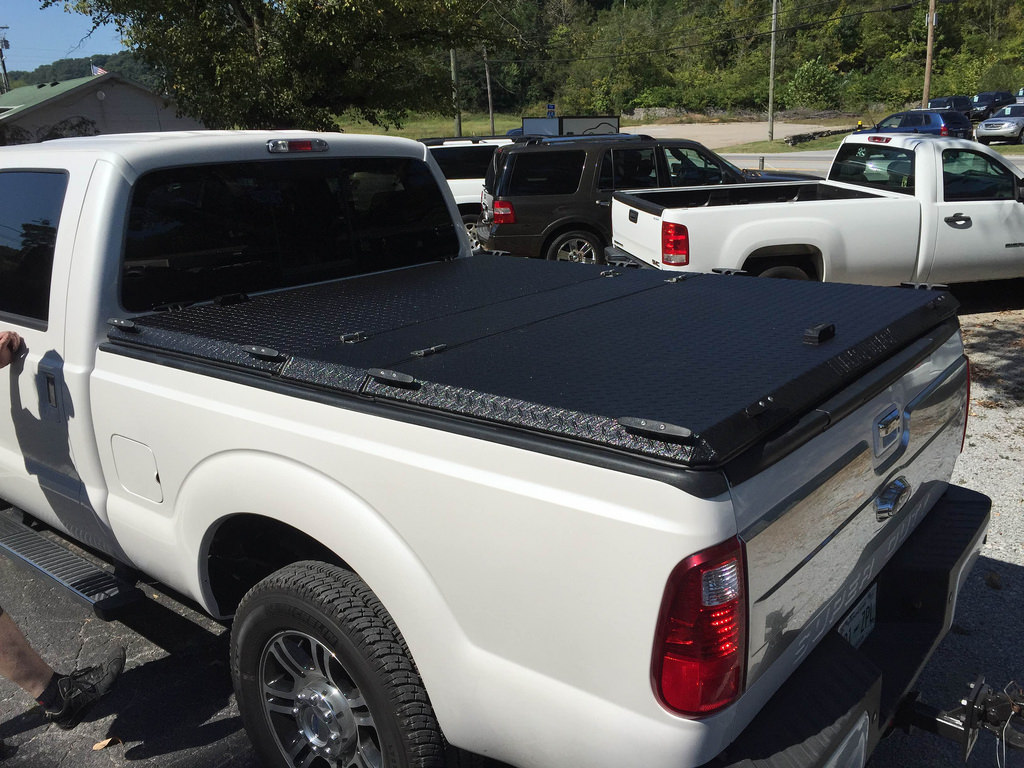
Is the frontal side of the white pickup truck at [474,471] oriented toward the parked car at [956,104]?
no

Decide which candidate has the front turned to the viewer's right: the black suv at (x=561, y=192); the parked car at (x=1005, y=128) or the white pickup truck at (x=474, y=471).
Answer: the black suv

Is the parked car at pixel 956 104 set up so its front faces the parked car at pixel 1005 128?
no

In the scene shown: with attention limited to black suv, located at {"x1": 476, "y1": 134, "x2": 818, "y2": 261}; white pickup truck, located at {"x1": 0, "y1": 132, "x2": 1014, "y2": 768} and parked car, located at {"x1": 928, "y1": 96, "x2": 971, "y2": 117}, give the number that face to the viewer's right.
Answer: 1

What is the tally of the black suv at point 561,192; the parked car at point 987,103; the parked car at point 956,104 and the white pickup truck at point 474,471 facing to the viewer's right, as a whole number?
1

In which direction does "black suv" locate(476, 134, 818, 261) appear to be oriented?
to the viewer's right

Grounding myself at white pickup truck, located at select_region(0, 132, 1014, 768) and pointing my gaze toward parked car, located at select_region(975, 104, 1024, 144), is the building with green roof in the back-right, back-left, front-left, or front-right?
front-left

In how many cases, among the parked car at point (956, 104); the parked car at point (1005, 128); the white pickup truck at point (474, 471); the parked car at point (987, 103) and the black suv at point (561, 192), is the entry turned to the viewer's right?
1

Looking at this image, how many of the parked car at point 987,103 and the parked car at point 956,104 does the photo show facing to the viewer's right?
0

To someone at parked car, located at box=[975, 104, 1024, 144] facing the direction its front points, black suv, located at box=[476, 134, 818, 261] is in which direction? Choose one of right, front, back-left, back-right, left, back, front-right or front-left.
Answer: front-left

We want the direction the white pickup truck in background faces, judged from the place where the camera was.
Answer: facing away from the viewer and to the right of the viewer

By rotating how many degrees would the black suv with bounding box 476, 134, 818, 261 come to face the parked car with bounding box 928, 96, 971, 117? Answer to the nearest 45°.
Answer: approximately 45° to its left

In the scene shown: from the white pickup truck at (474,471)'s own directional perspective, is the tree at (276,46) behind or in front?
in front

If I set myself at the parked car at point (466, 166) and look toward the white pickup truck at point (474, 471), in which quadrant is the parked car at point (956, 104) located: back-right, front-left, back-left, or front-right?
back-left

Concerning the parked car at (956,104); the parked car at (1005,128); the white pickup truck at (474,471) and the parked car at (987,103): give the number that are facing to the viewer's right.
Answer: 0

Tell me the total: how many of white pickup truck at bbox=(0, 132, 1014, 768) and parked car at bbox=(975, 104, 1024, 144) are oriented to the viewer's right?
0

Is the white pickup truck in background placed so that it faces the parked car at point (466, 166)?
no

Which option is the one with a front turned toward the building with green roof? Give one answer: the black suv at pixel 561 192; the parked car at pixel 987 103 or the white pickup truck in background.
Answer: the parked car
